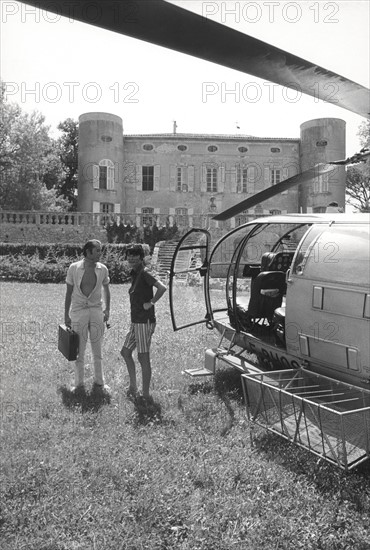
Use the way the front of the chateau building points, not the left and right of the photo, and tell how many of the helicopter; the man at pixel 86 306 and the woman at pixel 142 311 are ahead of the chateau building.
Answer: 3

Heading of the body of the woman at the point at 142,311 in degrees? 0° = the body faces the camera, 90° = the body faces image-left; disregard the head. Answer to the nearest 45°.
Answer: approximately 45°

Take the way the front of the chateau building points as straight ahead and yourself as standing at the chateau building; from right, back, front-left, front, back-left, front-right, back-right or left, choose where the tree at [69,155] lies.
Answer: back-right

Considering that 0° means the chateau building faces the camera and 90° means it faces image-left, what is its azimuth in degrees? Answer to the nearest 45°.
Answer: approximately 0°

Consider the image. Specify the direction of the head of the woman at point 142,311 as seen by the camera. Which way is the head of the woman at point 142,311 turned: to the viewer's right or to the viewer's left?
to the viewer's left

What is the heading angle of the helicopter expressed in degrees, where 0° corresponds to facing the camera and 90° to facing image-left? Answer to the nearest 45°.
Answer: approximately 135°
